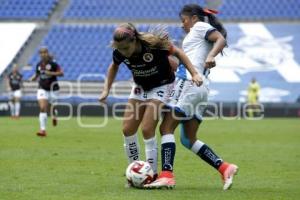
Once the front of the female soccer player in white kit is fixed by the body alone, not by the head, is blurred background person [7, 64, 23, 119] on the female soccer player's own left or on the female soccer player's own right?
on the female soccer player's own right

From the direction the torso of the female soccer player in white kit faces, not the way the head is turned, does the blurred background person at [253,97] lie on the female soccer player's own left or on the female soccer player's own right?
on the female soccer player's own right

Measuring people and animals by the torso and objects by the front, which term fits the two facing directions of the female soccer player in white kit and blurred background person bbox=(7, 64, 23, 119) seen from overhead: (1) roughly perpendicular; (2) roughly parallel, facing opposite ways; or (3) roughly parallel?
roughly perpendicular

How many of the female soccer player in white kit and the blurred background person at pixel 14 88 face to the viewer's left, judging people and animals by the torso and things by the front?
1

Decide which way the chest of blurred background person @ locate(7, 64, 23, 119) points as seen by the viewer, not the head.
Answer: toward the camera

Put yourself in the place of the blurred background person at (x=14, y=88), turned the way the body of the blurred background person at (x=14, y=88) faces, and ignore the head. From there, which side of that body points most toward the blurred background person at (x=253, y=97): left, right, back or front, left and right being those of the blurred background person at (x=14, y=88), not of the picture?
left

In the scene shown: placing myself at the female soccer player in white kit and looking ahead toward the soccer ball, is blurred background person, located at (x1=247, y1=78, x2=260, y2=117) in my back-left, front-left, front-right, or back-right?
back-right

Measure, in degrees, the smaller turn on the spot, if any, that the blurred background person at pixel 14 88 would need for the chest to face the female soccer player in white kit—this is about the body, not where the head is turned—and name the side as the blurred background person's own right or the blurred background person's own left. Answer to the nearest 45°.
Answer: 0° — they already face them

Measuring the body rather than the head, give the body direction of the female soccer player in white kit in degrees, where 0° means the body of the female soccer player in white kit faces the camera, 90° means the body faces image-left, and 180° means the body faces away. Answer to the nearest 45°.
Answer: approximately 90°

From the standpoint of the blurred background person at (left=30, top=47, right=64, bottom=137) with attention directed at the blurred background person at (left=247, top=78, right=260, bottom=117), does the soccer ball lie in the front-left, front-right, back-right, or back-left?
back-right

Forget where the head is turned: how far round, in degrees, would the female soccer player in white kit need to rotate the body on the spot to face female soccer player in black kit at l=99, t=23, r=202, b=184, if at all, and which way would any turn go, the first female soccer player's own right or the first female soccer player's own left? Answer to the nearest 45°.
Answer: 0° — they already face them

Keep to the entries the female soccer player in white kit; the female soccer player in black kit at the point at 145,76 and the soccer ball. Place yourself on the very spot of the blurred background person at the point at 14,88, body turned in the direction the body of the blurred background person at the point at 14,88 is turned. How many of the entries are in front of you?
3

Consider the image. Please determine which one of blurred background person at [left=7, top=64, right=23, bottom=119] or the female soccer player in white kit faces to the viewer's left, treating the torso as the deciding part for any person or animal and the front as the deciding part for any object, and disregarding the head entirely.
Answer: the female soccer player in white kit
